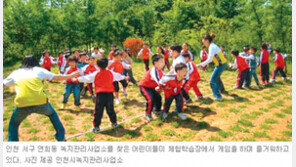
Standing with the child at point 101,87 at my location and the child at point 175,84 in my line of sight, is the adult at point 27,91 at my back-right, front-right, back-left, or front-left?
back-right

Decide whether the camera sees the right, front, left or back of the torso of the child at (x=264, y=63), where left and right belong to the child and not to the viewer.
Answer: left

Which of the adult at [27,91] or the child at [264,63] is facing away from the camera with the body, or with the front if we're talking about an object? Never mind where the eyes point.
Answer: the adult at [27,91]

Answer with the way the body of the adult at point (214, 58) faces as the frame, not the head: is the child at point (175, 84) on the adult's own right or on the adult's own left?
on the adult's own left

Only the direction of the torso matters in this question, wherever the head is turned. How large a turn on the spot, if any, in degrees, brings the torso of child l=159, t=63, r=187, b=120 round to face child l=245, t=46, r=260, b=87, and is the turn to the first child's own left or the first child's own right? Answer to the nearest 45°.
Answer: approximately 90° to the first child's own left
